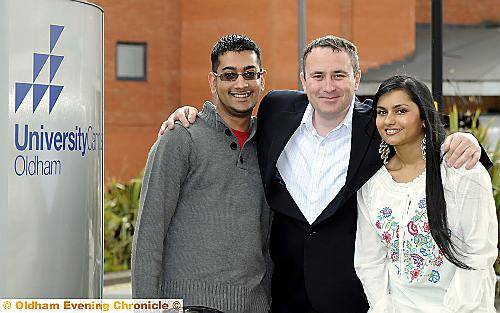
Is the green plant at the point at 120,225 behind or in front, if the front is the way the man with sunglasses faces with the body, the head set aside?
behind

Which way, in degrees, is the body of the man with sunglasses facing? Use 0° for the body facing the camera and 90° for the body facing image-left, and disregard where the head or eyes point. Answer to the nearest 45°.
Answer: approximately 315°

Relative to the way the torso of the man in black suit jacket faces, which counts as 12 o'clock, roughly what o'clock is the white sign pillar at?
The white sign pillar is roughly at 2 o'clock from the man in black suit jacket.

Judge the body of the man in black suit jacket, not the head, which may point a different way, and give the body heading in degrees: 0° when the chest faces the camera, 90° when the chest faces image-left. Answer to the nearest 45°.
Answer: approximately 0°

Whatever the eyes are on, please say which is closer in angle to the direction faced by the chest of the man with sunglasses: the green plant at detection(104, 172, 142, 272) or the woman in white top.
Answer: the woman in white top

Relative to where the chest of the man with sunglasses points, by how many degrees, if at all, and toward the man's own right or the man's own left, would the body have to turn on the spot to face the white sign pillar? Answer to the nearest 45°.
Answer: approximately 90° to the man's own right

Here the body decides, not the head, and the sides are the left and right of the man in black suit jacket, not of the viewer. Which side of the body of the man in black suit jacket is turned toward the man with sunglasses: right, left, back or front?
right

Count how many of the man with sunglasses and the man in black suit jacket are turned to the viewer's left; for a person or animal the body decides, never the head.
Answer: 0

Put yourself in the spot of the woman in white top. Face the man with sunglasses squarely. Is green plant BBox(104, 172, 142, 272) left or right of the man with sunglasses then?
right
